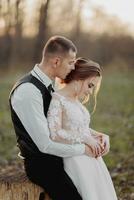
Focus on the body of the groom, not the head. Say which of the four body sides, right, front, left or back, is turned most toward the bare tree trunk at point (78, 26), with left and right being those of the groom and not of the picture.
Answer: left

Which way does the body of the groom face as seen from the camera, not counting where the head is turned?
to the viewer's right

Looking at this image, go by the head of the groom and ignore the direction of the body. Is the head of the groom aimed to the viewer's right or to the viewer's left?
to the viewer's right
